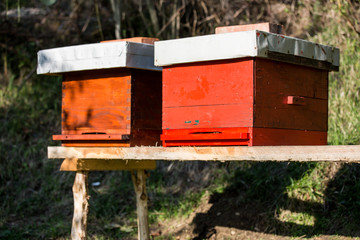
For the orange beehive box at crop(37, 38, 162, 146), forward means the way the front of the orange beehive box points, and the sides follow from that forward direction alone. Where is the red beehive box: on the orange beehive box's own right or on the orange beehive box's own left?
on the orange beehive box's own left

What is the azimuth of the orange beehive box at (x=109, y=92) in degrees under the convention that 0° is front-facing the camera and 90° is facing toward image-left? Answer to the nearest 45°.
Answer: approximately 45°

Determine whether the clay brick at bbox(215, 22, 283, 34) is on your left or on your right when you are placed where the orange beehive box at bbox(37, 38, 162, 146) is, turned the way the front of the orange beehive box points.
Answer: on your left

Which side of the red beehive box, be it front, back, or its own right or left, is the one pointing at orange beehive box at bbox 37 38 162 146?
right

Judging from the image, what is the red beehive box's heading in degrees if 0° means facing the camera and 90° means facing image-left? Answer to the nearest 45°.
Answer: approximately 45°
